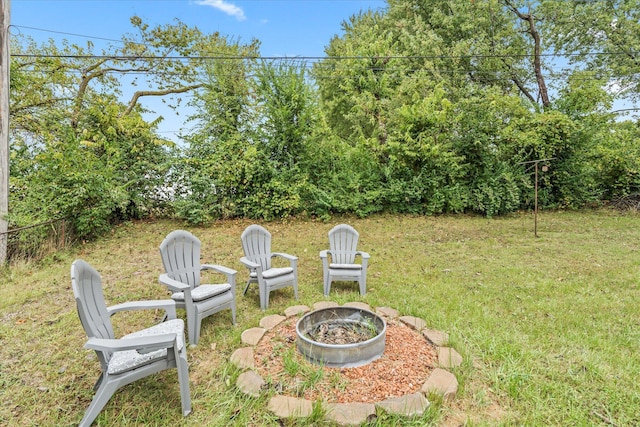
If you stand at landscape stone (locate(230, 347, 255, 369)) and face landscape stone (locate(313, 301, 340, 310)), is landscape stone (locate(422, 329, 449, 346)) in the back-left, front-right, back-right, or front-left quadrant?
front-right

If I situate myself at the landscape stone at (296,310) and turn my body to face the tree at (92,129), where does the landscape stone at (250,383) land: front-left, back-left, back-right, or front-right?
back-left

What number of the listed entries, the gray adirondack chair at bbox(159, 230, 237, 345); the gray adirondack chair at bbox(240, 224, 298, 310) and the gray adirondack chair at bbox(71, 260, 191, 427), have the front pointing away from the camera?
0

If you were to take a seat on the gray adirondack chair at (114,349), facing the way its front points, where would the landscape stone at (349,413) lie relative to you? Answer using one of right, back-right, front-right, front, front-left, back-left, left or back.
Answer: front-right

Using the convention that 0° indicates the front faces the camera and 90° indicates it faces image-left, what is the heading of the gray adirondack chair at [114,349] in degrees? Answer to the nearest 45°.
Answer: approximately 270°

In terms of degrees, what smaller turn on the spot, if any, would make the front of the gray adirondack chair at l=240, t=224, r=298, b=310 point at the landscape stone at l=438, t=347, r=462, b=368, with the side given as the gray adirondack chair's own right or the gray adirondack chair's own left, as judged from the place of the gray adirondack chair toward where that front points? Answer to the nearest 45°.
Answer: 0° — it already faces it

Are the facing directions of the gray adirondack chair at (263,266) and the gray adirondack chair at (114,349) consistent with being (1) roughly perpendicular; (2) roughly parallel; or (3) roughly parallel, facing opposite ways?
roughly perpendicular

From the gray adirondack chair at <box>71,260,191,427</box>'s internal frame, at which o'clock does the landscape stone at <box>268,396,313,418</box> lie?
The landscape stone is roughly at 1 o'clock from the gray adirondack chair.

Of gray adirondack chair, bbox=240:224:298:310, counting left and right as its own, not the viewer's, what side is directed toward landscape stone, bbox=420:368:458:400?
front

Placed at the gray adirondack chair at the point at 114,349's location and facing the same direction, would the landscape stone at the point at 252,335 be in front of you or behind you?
in front

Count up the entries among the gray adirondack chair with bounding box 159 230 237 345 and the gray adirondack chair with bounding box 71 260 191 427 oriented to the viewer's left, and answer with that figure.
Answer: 0

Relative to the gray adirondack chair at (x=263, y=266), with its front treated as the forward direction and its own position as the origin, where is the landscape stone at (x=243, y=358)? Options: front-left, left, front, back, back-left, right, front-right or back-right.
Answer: front-right

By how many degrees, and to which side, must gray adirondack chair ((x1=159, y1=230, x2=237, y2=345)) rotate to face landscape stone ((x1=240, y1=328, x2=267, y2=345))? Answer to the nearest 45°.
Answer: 0° — it already faces it

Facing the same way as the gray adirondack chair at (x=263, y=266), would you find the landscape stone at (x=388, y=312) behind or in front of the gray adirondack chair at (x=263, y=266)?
in front

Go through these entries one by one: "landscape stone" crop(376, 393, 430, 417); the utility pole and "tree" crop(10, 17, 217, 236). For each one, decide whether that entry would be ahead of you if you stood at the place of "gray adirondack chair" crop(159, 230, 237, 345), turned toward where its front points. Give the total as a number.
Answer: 1

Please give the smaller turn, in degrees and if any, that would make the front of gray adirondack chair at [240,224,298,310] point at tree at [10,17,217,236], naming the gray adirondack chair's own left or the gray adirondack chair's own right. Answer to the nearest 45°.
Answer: approximately 180°

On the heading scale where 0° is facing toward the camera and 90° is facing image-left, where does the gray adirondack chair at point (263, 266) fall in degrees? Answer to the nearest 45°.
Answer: approximately 315°

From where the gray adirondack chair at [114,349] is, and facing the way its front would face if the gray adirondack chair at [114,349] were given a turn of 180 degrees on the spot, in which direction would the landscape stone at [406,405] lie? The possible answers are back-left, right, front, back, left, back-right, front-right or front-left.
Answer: back-left

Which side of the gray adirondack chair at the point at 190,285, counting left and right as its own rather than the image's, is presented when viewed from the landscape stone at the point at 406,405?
front

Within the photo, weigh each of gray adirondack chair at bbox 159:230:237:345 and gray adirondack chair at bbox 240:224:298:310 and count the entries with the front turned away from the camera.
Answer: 0

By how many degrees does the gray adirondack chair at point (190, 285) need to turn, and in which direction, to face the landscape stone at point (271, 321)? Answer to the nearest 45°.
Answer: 0° — it already faces it

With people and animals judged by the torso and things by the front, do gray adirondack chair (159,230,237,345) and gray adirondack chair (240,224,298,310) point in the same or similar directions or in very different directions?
same or similar directions
